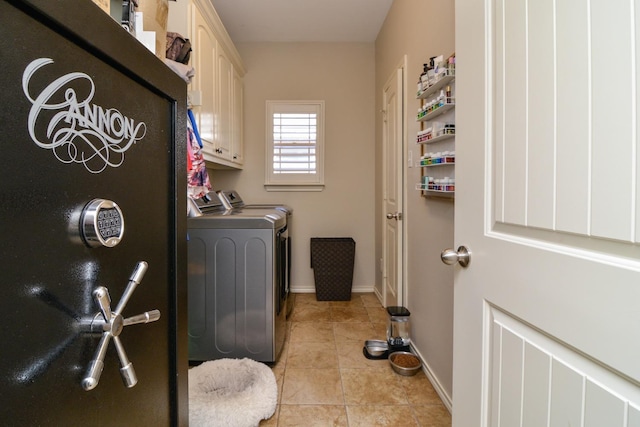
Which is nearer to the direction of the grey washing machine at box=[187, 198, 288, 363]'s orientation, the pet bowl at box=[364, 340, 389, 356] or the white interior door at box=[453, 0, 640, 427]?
the pet bowl

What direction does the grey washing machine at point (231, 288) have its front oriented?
to the viewer's right

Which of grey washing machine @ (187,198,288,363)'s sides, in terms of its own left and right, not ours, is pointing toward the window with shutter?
left

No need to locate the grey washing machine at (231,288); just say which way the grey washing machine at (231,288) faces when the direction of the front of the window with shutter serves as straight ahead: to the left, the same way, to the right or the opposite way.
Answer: to the left

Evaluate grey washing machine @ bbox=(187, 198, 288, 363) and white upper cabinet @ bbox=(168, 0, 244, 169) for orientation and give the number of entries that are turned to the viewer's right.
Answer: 2

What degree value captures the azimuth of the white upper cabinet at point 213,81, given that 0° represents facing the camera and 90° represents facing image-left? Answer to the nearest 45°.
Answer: approximately 270°

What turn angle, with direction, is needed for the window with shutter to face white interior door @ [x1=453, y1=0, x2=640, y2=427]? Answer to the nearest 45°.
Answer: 0° — it already faces it
